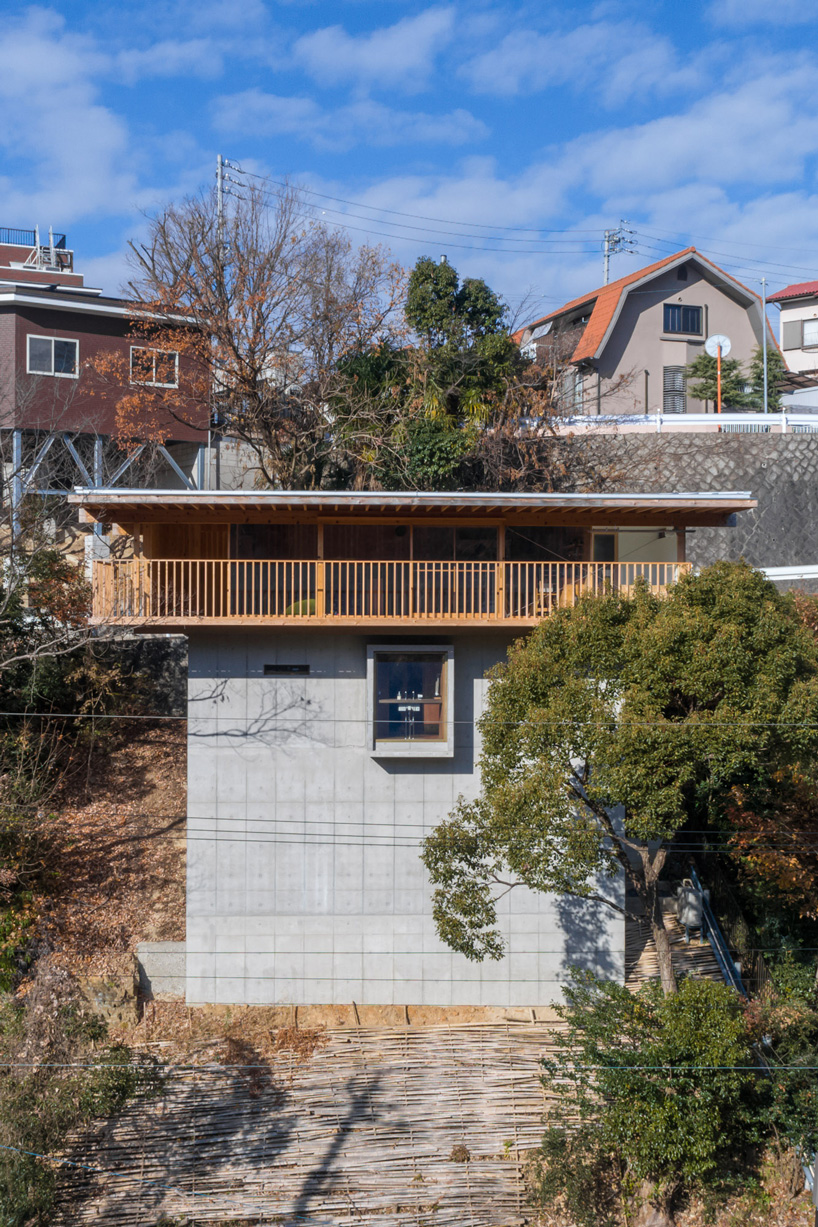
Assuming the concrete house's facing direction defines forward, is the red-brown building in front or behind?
behind

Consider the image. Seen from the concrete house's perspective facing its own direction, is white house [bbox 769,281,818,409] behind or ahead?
behind

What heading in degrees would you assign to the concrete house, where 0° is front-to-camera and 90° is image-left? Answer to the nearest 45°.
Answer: approximately 0°

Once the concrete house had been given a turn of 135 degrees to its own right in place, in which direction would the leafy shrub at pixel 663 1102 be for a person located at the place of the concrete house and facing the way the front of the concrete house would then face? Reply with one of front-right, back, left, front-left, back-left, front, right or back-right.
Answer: back

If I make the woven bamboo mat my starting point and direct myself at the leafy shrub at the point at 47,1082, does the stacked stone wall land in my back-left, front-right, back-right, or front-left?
back-right

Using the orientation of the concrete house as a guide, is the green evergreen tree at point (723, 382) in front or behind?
behind

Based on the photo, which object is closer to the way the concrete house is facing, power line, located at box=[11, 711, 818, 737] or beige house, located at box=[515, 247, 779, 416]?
the power line
